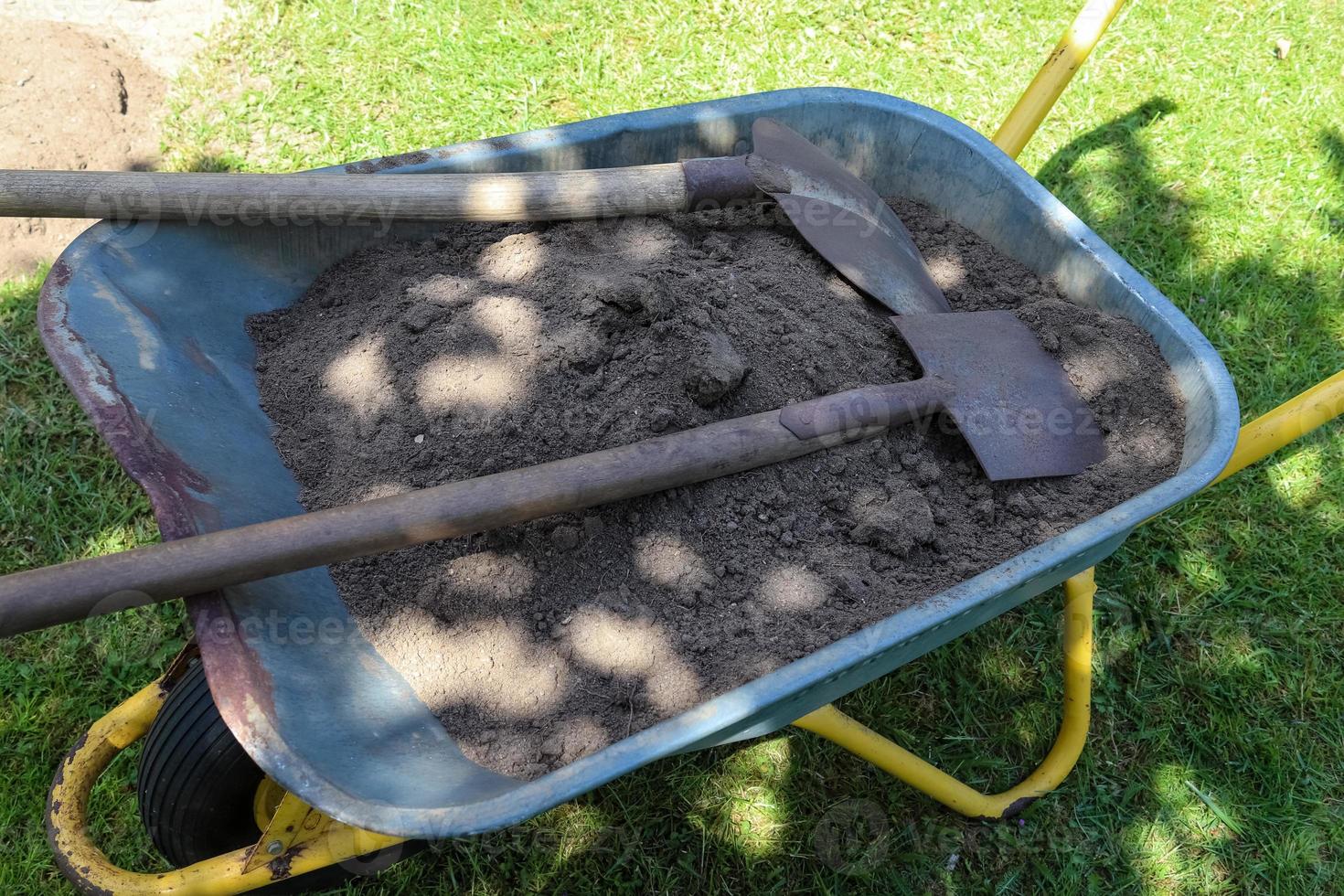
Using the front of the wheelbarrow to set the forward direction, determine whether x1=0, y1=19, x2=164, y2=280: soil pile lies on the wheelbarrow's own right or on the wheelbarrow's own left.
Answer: on the wheelbarrow's own right

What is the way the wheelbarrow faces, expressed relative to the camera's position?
facing the viewer and to the left of the viewer
